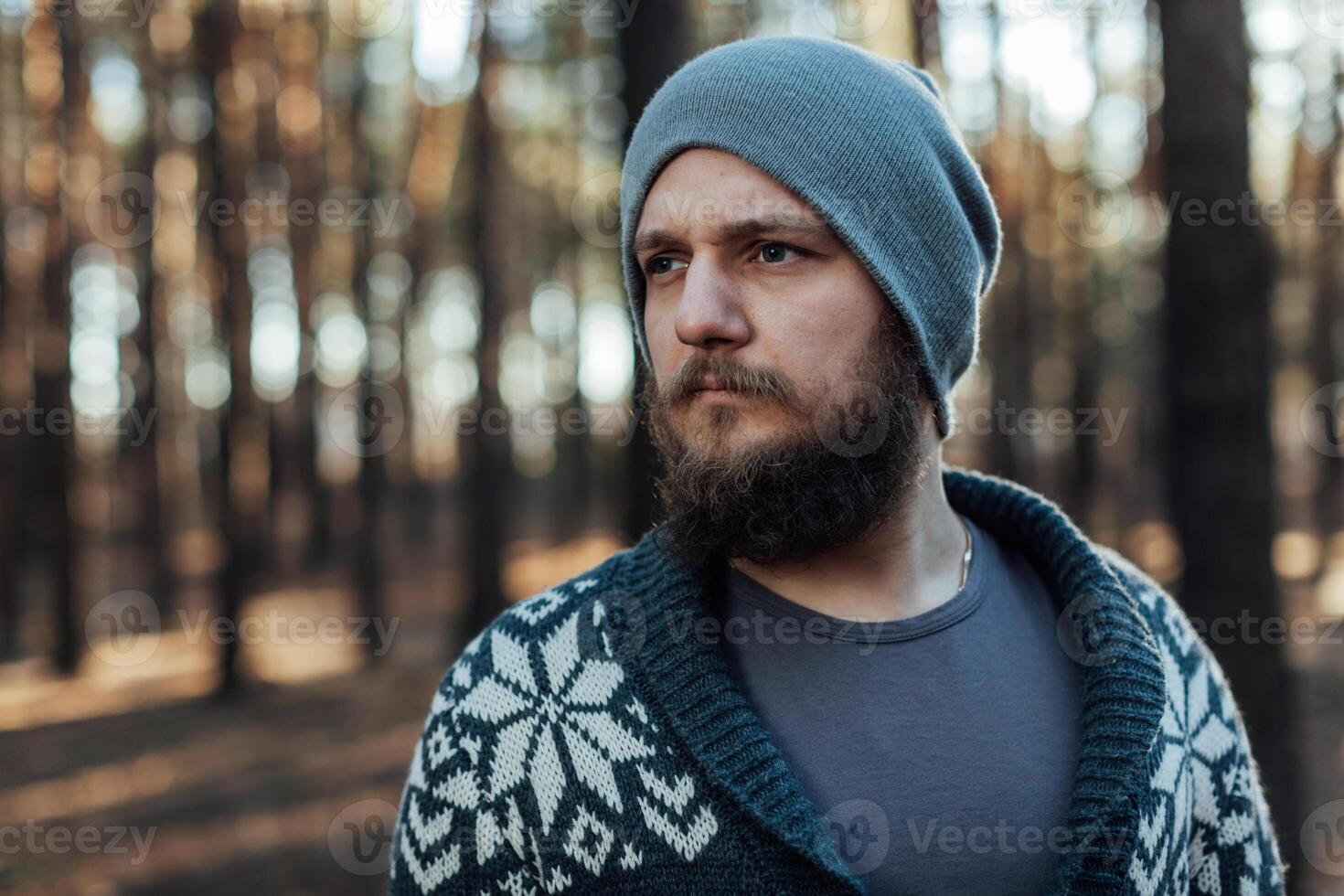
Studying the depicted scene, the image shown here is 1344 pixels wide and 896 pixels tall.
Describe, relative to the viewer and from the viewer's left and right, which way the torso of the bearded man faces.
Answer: facing the viewer

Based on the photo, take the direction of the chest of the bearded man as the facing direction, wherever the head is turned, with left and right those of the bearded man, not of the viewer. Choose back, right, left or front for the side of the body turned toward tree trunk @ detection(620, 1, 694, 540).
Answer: back

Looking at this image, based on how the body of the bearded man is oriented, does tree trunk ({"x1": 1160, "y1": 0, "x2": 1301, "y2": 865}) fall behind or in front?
behind
